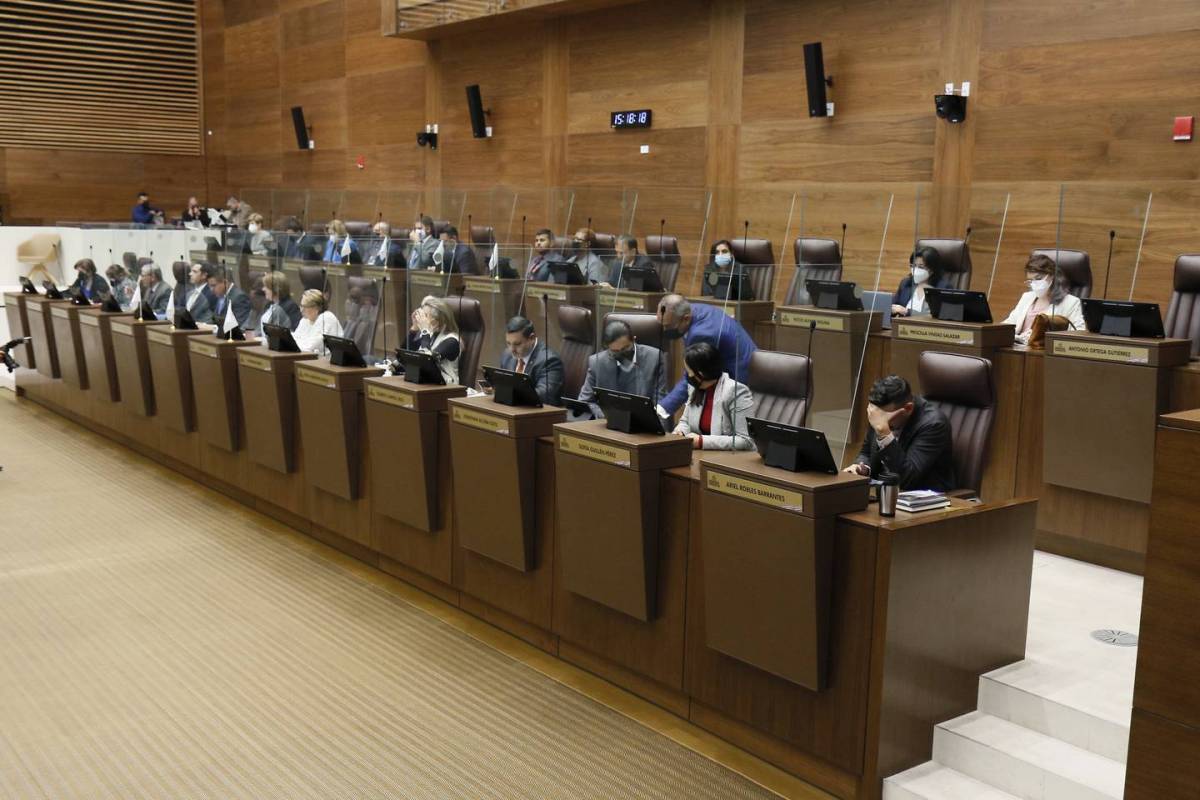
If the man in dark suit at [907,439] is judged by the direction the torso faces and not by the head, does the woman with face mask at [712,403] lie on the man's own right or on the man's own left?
on the man's own right

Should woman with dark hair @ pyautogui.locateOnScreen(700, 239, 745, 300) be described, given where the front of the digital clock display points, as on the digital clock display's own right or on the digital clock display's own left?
on the digital clock display's own left

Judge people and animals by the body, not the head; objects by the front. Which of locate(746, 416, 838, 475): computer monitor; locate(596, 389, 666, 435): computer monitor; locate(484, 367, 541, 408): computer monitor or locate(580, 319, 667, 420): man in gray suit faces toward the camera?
the man in gray suit

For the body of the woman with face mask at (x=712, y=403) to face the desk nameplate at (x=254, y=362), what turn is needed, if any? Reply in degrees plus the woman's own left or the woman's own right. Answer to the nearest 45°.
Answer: approximately 90° to the woman's own right

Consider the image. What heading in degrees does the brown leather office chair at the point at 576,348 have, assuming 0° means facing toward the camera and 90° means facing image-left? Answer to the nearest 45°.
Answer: approximately 45°

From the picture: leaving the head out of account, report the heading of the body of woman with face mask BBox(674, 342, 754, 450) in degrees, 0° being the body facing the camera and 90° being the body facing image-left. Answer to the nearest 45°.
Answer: approximately 45°

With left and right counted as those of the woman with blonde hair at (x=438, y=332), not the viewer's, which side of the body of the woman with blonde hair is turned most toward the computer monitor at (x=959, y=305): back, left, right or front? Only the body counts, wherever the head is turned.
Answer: left

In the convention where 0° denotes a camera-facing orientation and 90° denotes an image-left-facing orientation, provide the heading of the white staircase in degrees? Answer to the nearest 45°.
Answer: approximately 45°
